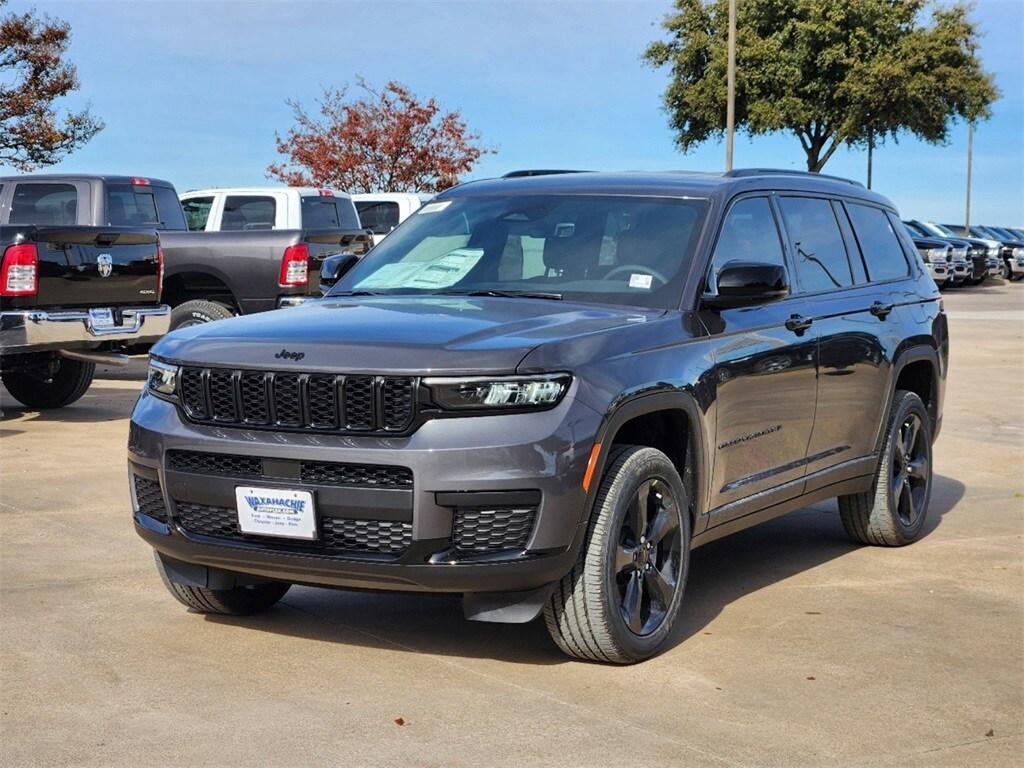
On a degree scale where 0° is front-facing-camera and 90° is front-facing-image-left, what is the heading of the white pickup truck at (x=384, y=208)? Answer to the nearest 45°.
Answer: approximately 135°

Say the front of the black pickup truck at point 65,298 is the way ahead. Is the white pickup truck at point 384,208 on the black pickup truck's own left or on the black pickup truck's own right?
on the black pickup truck's own right

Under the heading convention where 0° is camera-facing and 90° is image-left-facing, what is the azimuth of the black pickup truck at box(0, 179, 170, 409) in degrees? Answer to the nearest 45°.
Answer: approximately 135°

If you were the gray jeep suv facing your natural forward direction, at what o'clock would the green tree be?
The green tree is roughly at 5 o'clock from the gray jeep suv.

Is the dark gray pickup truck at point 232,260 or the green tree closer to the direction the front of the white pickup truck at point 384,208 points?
the green tree

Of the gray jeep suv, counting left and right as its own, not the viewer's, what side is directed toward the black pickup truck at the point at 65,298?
right

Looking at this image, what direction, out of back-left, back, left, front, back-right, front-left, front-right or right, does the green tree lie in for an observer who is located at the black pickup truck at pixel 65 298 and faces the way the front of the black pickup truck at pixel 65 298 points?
right

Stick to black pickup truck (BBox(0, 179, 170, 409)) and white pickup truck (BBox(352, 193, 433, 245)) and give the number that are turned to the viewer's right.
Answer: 0

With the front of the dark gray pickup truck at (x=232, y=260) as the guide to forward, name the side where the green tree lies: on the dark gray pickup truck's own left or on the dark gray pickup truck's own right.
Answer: on the dark gray pickup truck's own right

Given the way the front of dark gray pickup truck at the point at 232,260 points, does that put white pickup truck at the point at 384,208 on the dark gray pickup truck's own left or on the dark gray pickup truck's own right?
on the dark gray pickup truck's own right

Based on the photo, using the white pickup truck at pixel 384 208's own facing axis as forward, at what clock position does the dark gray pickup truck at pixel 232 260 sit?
The dark gray pickup truck is roughly at 8 o'clock from the white pickup truck.
